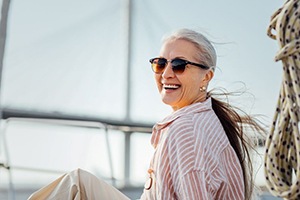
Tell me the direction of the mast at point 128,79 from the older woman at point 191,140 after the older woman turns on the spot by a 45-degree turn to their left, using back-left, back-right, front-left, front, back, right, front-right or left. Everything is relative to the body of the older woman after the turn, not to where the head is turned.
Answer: back-right

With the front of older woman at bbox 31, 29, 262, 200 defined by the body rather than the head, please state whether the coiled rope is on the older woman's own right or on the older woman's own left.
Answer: on the older woman's own left

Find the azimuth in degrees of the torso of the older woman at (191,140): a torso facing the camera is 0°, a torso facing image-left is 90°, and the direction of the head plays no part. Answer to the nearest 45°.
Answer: approximately 90°

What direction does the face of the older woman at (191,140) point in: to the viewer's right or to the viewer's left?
to the viewer's left
